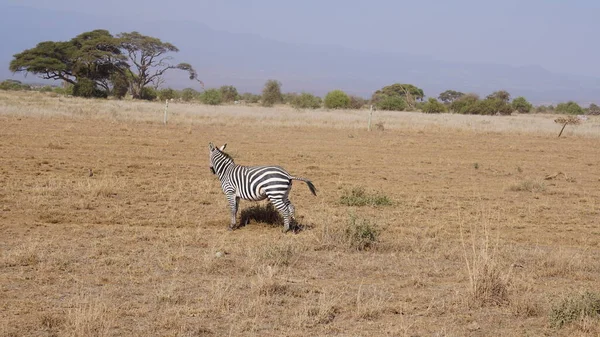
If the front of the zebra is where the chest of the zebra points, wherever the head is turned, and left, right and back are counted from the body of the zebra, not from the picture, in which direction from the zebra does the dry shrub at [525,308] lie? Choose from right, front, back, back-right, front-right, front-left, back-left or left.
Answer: back-left

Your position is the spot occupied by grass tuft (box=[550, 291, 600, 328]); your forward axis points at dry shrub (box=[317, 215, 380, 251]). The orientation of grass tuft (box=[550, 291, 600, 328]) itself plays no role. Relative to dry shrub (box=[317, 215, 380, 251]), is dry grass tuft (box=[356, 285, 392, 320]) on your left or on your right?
left

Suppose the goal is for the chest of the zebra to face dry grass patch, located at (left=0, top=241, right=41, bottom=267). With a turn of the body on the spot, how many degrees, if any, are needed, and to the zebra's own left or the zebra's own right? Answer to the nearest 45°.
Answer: approximately 45° to the zebra's own left

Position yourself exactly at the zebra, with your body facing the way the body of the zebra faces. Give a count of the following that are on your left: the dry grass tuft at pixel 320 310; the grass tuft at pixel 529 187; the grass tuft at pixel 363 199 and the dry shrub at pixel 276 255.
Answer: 2

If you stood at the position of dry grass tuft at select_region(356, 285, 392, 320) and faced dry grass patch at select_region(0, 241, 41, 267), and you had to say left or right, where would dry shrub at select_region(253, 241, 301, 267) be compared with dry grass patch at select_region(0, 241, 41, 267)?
right

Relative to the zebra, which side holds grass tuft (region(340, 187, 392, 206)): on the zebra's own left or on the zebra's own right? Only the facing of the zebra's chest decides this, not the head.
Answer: on the zebra's own right

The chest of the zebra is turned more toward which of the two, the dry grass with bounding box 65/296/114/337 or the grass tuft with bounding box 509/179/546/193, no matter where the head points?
the dry grass

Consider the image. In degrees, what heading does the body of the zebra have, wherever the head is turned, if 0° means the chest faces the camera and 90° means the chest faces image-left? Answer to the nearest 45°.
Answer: approximately 90°

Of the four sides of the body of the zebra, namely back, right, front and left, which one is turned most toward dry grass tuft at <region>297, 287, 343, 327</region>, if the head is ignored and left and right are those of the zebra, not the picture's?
left

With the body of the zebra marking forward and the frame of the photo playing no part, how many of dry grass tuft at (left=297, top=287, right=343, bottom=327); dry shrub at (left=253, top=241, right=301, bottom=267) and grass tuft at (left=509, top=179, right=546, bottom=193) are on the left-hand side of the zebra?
2

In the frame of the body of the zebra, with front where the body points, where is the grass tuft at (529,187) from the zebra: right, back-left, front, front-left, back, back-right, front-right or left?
back-right

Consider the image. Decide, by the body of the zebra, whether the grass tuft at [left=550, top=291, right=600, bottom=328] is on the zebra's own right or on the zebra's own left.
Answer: on the zebra's own left

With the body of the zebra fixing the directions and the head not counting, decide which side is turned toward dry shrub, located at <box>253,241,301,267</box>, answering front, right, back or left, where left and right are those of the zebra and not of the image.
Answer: left
